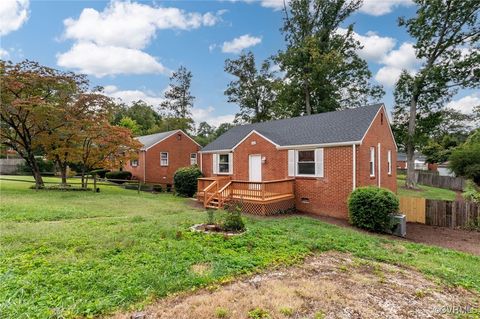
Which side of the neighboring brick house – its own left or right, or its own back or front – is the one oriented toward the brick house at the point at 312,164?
left

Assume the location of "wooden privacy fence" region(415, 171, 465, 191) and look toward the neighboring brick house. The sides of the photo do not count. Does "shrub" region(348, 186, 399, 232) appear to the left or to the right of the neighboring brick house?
left

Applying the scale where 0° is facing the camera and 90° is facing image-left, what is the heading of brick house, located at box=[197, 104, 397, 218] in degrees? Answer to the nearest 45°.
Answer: approximately 45°

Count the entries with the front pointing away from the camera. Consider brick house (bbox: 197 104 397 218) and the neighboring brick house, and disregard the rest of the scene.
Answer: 0

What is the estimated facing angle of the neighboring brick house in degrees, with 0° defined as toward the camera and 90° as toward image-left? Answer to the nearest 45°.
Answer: approximately 45°

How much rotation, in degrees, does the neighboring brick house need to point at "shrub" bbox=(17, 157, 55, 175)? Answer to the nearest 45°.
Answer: approximately 90° to its right

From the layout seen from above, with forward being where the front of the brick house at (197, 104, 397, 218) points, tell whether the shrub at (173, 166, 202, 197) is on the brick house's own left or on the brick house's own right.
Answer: on the brick house's own right

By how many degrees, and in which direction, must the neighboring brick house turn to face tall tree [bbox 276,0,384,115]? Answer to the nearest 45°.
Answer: approximately 135° to its left
